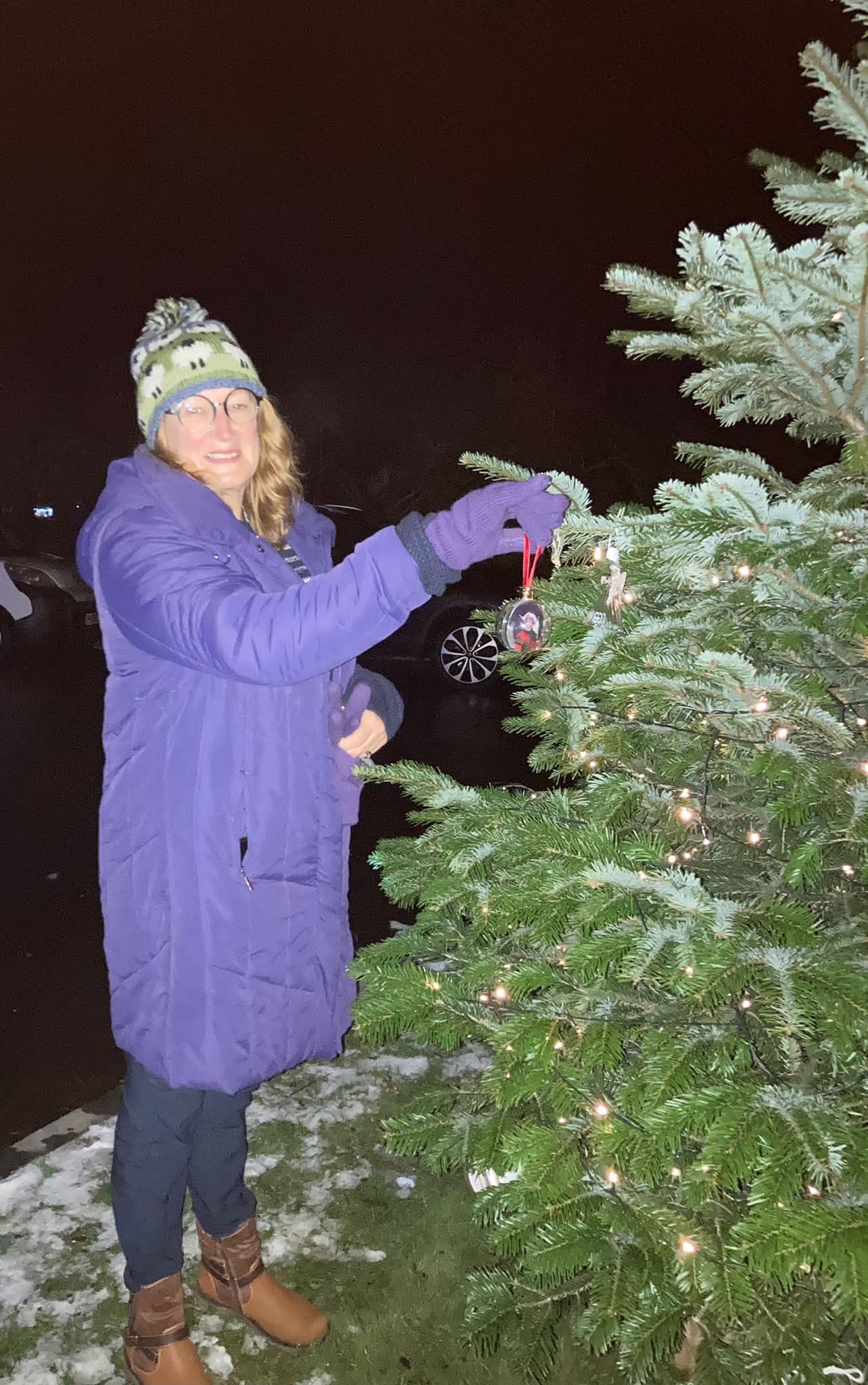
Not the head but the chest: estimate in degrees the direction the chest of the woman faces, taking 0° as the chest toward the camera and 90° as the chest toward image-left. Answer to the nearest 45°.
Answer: approximately 315°

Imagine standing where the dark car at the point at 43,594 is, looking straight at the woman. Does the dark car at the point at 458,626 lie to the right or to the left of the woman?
left

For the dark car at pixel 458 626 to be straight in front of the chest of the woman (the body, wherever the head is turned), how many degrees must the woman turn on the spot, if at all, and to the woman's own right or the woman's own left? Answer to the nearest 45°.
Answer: approximately 135° to the woman's own left

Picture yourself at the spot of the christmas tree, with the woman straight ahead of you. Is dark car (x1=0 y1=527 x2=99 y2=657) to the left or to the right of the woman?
right

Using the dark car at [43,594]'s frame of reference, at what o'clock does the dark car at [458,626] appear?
the dark car at [458,626] is roughly at 12 o'clock from the dark car at [43,594].
